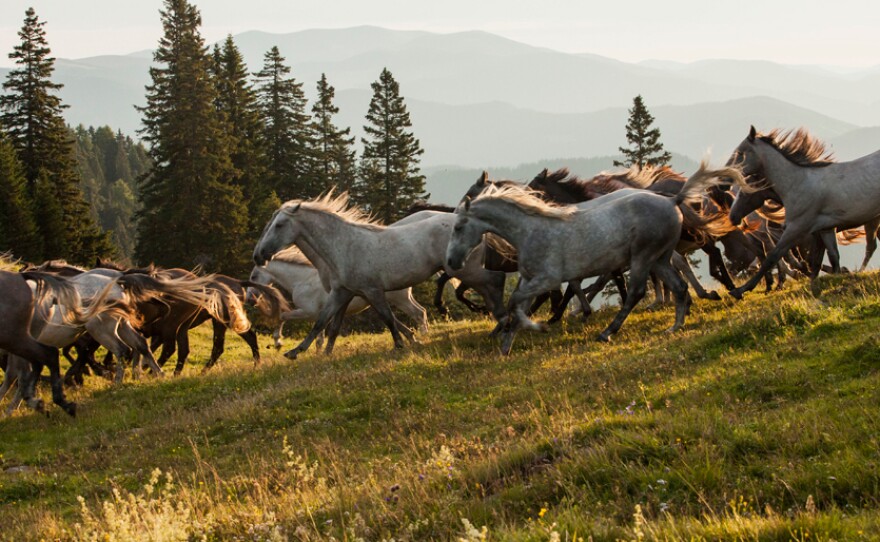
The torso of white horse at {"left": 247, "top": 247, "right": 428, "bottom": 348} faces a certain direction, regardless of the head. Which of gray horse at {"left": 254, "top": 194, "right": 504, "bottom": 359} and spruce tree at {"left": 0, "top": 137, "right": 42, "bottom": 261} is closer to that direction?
the spruce tree

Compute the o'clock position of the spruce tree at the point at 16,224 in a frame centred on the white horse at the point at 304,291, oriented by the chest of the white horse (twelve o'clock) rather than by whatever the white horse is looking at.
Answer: The spruce tree is roughly at 2 o'clock from the white horse.

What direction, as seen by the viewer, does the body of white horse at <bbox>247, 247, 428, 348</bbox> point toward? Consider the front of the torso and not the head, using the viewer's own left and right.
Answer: facing to the left of the viewer

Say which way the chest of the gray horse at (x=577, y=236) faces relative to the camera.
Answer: to the viewer's left

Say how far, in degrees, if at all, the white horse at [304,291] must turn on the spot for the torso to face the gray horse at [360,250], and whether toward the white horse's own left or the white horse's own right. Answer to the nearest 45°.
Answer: approximately 90° to the white horse's own left

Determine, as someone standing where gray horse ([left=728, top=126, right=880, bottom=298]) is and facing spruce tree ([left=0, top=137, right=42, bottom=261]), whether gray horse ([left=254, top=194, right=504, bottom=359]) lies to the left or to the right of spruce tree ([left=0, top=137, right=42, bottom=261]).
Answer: left

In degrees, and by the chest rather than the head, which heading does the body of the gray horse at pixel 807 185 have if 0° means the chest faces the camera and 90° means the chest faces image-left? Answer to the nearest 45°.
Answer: approximately 90°

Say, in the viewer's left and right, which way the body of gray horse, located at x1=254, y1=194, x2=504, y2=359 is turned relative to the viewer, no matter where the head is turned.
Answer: facing to the left of the viewer

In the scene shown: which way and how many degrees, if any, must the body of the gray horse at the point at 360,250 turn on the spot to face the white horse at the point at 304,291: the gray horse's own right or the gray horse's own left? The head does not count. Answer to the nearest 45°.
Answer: approximately 90° to the gray horse's own right

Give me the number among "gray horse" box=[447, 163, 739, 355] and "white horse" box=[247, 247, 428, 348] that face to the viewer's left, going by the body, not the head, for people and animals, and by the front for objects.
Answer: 2

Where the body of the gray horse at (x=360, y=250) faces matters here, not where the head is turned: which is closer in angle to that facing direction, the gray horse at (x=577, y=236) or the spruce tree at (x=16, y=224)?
the spruce tree
